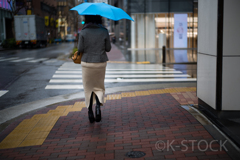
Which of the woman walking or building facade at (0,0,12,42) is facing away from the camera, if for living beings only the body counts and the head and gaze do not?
the woman walking

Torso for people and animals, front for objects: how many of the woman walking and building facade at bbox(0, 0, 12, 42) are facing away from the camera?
1

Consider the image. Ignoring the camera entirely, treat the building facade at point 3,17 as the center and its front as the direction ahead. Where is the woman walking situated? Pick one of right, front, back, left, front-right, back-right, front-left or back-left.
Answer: front-right

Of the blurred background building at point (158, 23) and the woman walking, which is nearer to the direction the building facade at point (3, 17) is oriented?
the blurred background building

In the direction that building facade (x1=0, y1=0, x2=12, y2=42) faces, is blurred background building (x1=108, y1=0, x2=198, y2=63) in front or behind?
in front

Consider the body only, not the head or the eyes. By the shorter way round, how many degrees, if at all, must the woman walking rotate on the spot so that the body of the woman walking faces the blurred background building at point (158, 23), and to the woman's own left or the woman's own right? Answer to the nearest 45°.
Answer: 0° — they already face it

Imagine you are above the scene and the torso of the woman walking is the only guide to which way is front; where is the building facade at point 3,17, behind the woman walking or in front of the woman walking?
in front

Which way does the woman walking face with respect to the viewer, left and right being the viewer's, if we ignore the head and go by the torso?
facing away from the viewer
